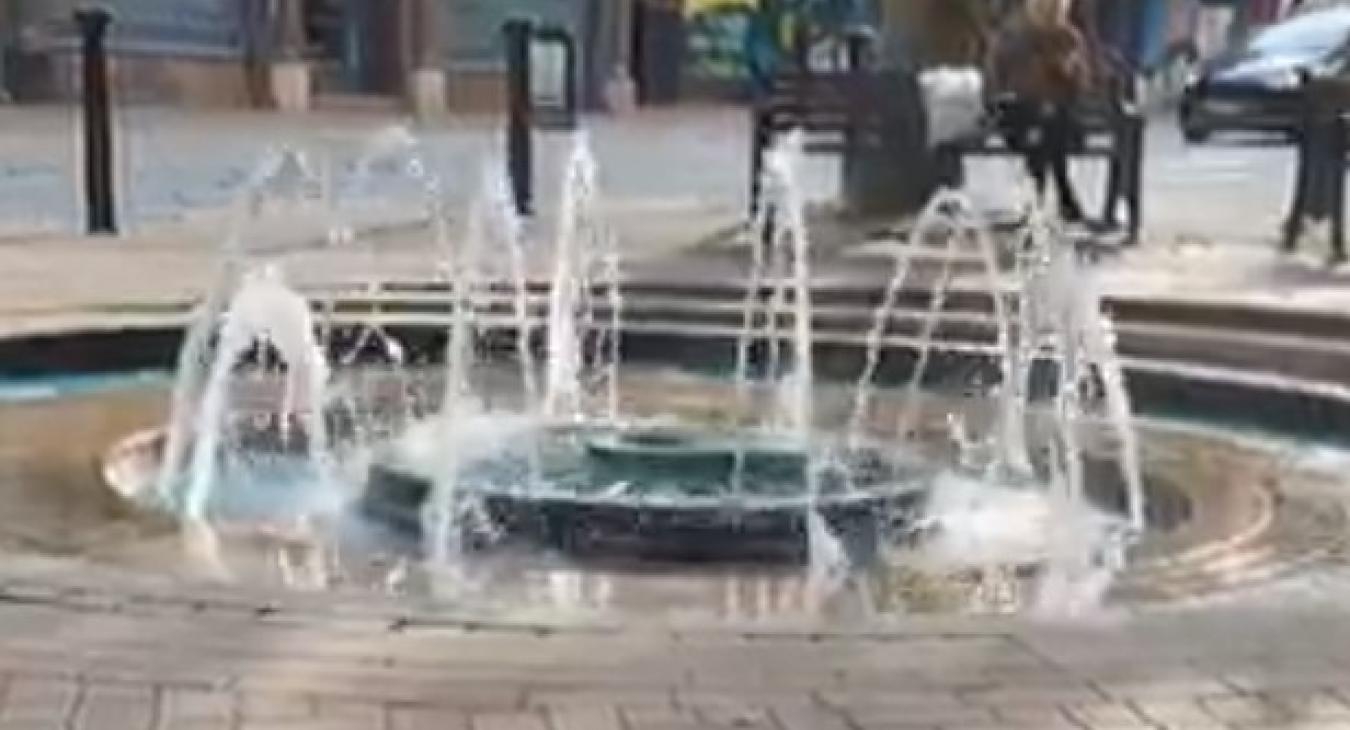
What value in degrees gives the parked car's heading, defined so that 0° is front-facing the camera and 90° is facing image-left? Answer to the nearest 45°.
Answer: approximately 45°

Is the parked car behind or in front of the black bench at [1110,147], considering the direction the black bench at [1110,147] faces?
behind

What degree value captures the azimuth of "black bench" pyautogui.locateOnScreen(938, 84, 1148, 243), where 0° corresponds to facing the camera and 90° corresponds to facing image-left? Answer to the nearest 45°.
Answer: approximately 45°

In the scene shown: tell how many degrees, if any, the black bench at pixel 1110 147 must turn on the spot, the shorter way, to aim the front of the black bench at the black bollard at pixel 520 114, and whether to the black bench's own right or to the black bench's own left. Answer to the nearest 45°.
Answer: approximately 45° to the black bench's own right

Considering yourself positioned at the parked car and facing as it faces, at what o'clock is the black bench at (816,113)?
The black bench is roughly at 11 o'clock from the parked car.

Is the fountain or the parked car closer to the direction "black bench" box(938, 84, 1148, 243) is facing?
the fountain

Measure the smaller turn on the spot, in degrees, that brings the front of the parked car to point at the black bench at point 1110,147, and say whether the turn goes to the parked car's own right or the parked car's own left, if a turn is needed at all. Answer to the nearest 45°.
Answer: approximately 45° to the parked car's own left

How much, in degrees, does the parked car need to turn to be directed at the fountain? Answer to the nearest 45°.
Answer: approximately 45° to its left
